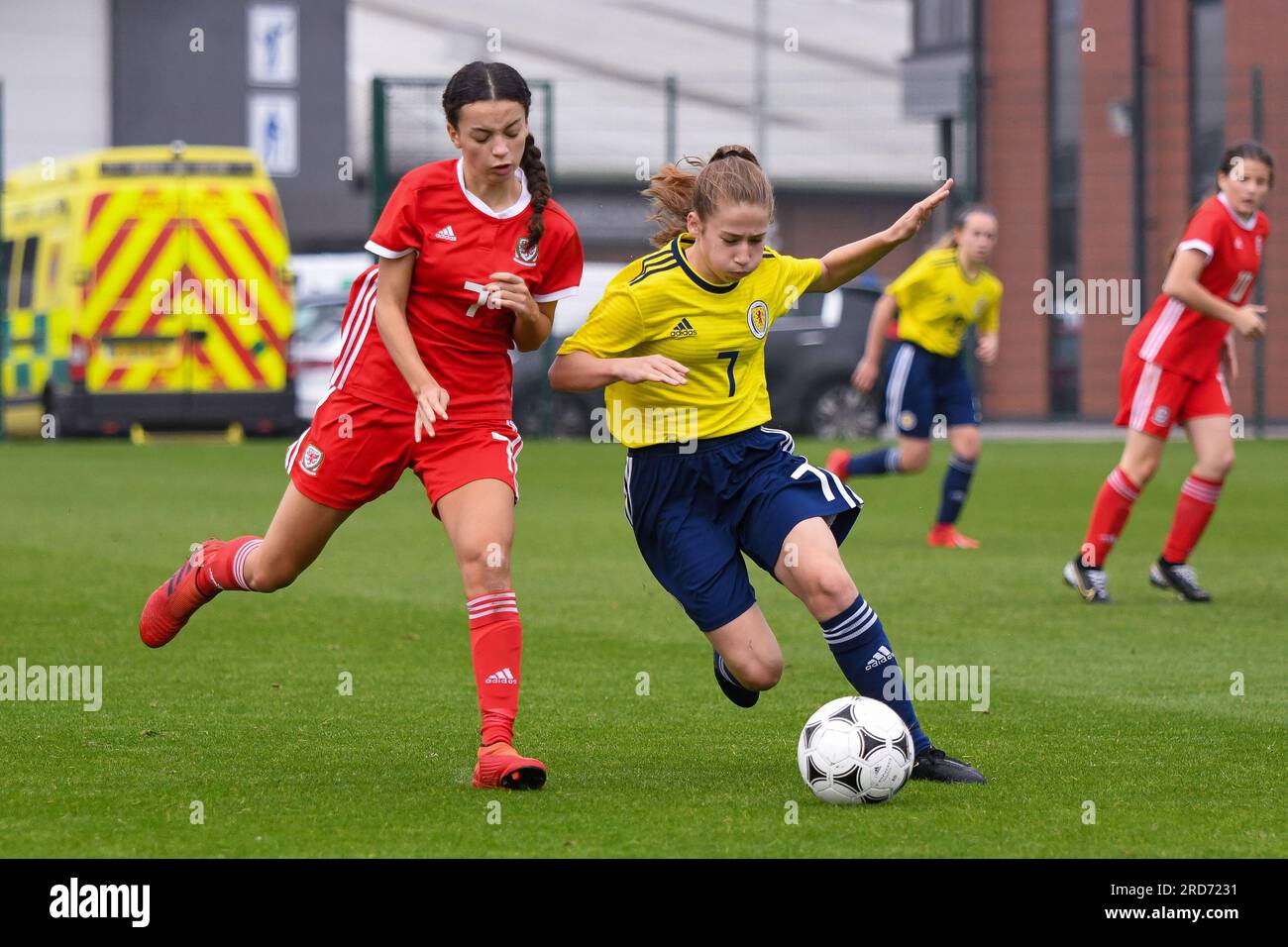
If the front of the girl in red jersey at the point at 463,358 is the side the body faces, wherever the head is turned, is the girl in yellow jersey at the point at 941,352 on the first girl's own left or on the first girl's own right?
on the first girl's own left

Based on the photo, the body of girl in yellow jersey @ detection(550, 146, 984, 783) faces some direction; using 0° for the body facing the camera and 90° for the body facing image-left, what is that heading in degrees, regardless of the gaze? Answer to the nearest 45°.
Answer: approximately 315°

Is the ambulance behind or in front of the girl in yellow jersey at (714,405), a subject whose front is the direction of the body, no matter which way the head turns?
behind

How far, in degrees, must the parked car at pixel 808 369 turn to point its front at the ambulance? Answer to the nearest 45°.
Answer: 0° — it already faces it

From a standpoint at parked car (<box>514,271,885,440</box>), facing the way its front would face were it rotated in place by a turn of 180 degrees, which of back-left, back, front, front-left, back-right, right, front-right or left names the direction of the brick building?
front-left

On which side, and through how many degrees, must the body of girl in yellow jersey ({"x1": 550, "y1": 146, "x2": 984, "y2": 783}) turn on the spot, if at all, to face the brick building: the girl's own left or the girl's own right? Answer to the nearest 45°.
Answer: approximately 135° to the girl's own left

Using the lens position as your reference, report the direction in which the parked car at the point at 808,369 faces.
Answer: facing to the left of the viewer

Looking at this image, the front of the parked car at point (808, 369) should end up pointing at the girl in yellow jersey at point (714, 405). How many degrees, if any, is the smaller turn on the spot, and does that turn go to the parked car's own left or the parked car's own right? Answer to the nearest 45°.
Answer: approximately 90° to the parked car's own left

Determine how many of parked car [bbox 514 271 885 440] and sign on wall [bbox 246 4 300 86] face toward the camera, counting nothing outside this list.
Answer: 1
